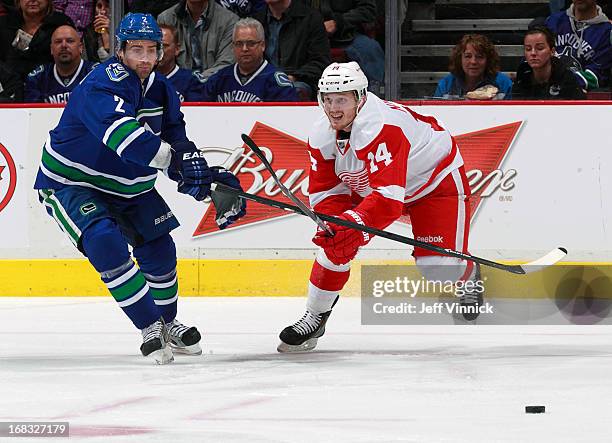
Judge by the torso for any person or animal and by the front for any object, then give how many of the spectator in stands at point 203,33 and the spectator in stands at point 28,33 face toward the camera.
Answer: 2

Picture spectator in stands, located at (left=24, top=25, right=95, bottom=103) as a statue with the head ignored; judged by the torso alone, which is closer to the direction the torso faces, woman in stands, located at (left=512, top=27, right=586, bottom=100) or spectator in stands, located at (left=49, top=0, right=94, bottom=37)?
the woman in stands

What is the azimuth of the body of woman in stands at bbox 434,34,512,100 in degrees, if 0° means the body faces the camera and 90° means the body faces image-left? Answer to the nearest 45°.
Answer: approximately 0°

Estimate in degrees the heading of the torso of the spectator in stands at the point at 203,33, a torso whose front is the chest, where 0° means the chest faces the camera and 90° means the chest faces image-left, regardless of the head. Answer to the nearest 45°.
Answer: approximately 0°

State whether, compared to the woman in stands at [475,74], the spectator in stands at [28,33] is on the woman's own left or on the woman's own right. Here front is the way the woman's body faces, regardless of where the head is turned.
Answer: on the woman's own right

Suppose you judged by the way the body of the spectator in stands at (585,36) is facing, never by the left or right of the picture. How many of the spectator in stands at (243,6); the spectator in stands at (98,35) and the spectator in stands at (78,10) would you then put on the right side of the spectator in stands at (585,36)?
3

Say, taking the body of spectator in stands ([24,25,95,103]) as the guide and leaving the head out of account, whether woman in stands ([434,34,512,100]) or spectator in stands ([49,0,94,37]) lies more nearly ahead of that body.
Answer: the woman in stands

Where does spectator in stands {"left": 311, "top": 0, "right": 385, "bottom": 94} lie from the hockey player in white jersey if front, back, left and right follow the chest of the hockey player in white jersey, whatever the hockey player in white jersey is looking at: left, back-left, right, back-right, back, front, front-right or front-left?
back-right
